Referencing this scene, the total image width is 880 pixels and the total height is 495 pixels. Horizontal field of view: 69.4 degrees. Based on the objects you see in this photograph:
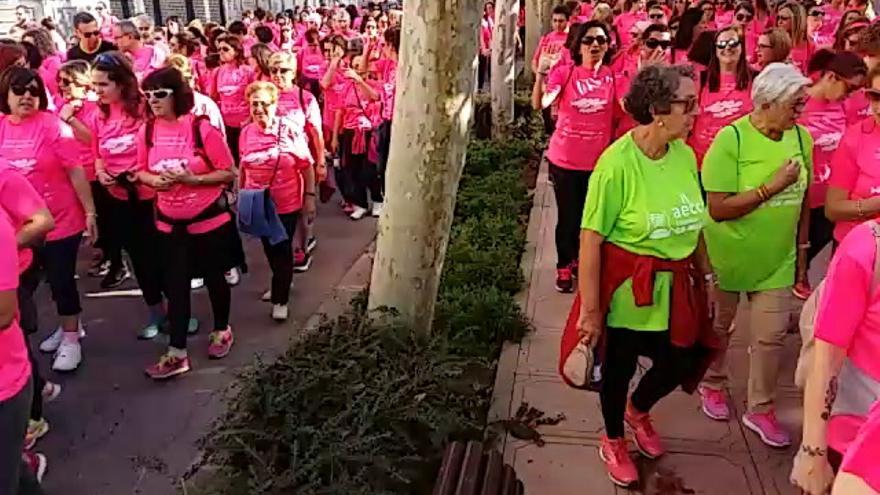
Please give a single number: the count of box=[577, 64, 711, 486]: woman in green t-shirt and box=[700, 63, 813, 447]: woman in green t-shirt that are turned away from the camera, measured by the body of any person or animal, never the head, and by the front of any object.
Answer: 0

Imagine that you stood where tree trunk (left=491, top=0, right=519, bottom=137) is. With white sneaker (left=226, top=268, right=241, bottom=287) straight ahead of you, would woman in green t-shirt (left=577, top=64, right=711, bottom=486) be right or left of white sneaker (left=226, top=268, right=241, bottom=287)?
left

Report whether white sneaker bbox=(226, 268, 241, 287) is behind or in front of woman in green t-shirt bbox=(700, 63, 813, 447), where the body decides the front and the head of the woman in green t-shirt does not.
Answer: behind

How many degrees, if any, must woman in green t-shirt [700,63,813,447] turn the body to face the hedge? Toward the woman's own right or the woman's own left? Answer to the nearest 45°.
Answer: approximately 90° to the woman's own right

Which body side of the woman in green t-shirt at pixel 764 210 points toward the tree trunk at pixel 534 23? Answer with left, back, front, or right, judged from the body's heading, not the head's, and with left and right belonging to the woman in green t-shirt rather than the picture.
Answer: back

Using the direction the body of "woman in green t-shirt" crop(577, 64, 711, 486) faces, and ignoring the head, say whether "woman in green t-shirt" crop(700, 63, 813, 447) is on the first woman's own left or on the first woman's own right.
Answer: on the first woman's own left
